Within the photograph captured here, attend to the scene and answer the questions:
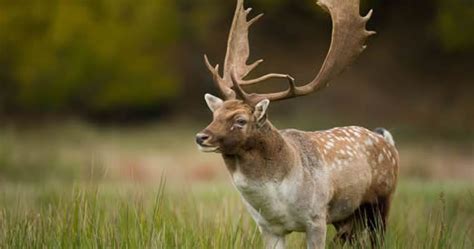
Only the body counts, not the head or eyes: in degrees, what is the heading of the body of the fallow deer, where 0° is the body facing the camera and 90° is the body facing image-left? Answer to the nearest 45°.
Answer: approximately 45°

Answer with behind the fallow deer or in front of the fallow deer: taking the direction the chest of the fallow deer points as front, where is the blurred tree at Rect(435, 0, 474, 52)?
behind

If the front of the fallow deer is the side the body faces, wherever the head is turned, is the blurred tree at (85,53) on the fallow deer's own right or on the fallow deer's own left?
on the fallow deer's own right
